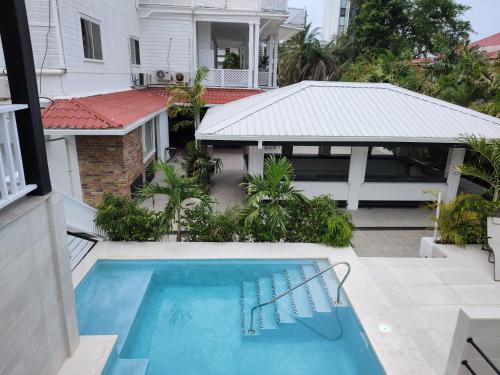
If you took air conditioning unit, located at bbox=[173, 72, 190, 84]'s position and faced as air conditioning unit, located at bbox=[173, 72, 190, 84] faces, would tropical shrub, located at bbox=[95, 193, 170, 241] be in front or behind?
in front

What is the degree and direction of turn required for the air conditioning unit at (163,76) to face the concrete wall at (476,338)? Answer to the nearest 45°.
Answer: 0° — it already faces it

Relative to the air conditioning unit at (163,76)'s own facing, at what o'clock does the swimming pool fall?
The swimming pool is roughly at 12 o'clock from the air conditioning unit.

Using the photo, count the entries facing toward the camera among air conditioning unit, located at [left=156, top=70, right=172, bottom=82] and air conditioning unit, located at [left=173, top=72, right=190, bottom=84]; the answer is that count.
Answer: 2

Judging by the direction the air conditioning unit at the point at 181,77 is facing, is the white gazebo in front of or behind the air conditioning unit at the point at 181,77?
in front

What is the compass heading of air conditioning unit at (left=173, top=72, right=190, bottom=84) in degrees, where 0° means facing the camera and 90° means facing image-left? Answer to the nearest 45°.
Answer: approximately 0°

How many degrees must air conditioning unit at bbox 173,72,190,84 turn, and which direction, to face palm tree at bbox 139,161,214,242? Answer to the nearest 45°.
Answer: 0° — it already faces it

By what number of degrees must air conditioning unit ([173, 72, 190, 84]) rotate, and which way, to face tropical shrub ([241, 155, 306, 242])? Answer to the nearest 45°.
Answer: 0° — it already faces it

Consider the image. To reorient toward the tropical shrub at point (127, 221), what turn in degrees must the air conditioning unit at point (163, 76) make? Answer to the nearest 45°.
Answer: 0° — it already faces it

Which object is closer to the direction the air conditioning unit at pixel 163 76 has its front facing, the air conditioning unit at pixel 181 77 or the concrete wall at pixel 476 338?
the concrete wall

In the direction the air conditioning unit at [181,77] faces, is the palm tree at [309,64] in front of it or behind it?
behind
